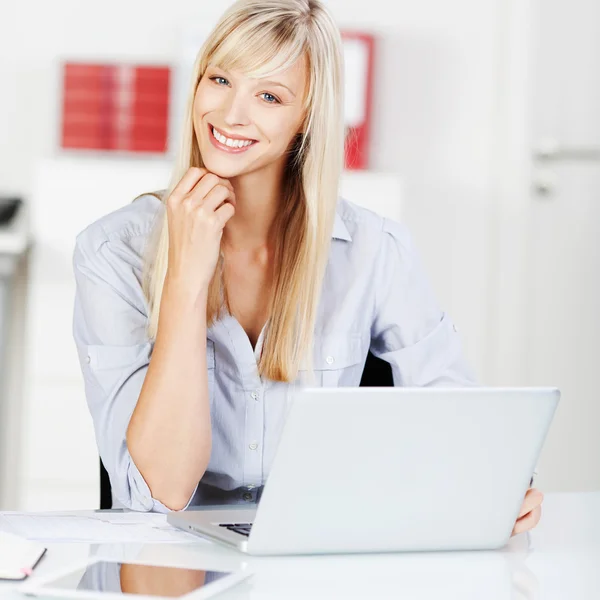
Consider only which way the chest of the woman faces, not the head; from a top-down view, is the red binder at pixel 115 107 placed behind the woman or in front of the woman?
behind

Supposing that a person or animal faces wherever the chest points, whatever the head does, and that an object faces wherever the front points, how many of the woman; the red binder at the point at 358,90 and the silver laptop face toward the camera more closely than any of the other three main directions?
2

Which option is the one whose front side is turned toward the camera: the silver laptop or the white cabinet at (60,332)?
the white cabinet

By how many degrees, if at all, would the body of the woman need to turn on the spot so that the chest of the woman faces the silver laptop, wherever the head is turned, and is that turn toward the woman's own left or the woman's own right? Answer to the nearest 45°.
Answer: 0° — they already face it

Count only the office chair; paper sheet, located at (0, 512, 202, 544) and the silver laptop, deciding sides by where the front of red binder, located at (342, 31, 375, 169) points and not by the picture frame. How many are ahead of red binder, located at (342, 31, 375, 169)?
3

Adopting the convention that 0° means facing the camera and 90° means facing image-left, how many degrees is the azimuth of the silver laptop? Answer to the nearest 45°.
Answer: approximately 135°

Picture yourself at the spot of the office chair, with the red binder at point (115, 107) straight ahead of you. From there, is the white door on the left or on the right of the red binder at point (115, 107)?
right

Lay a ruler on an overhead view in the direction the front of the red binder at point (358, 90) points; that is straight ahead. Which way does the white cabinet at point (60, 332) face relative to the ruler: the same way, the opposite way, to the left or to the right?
the same way

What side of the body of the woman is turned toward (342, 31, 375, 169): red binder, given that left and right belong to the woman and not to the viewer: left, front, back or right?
back

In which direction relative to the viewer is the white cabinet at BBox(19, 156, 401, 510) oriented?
toward the camera

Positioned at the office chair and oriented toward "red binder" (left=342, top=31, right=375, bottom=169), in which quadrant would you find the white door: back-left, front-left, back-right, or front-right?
front-right

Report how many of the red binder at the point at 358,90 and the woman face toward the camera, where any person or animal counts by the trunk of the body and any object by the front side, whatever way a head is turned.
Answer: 2

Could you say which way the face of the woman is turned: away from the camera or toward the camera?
toward the camera

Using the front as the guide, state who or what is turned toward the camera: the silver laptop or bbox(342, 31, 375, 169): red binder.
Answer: the red binder

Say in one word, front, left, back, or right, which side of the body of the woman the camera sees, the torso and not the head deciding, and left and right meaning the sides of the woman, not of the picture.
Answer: front

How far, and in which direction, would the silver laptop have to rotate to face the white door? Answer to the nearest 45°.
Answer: approximately 45° to its right
